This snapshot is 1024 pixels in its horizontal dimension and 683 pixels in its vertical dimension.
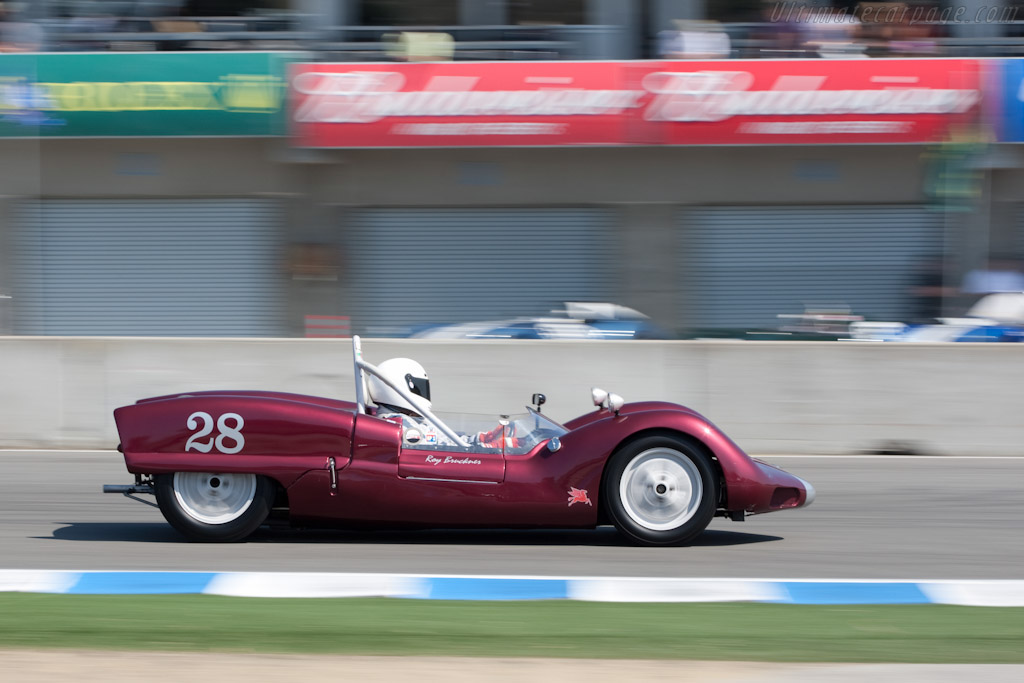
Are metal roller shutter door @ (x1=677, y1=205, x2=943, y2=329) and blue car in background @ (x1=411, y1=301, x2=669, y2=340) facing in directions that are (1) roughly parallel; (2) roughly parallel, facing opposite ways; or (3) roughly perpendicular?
roughly perpendicular

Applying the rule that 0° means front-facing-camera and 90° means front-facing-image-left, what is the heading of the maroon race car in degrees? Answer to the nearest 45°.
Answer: approximately 270°

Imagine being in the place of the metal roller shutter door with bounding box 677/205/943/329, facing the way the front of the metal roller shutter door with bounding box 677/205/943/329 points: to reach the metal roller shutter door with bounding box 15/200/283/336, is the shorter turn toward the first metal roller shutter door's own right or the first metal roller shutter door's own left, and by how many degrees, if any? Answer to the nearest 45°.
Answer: approximately 90° to the first metal roller shutter door's own right

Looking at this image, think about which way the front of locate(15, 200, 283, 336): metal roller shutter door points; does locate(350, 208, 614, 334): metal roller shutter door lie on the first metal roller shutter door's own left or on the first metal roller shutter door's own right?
on the first metal roller shutter door's own left

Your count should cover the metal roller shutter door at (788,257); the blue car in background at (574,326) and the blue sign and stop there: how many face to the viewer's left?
1

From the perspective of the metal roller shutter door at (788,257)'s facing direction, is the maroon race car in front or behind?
in front

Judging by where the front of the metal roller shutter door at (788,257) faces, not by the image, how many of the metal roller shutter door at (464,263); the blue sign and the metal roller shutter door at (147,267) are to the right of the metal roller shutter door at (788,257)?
2

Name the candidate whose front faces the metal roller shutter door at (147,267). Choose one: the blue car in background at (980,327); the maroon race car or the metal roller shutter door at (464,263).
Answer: the blue car in background

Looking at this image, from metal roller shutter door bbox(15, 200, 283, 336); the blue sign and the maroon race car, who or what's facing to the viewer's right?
the maroon race car

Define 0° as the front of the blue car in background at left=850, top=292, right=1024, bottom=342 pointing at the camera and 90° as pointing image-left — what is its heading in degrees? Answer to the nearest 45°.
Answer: approximately 90°

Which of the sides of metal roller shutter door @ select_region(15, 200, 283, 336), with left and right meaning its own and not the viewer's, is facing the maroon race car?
front

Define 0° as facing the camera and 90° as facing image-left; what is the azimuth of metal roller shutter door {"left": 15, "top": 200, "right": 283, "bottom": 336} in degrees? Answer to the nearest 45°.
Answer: approximately 0°

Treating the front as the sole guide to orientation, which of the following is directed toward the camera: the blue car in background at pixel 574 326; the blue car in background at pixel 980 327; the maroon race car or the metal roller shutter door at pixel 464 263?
the metal roller shutter door

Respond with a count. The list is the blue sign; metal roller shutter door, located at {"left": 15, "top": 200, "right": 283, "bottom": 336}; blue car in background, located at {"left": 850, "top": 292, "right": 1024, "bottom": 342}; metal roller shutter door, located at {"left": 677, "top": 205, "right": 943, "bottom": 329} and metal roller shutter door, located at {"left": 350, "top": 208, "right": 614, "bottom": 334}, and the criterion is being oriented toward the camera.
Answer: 4
